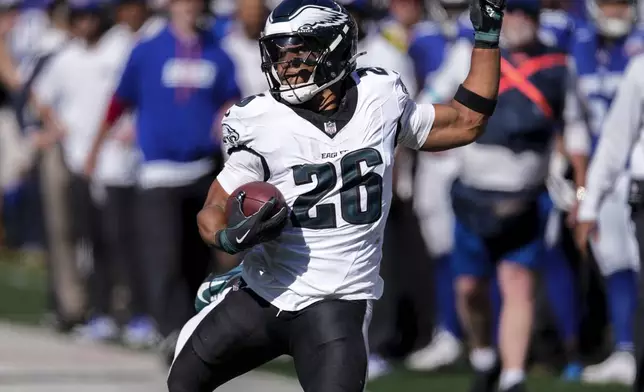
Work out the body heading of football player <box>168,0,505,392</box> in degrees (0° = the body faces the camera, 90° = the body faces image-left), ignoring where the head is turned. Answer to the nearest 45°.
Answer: approximately 0°

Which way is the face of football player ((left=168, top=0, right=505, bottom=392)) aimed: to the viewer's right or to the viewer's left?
to the viewer's left

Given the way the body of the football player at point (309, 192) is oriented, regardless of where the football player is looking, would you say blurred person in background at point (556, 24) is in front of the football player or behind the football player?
behind

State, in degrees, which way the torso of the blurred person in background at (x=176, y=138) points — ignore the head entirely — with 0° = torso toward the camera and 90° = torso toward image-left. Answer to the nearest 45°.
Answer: approximately 0°

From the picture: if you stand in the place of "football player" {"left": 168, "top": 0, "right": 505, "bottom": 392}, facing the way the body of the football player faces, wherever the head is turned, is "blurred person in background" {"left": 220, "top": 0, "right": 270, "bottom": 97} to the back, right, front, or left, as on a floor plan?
back

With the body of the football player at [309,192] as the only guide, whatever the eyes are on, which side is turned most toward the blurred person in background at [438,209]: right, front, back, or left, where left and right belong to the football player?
back

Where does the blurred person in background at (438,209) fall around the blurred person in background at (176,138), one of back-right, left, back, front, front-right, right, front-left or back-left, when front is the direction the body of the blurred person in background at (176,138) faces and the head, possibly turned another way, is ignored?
left

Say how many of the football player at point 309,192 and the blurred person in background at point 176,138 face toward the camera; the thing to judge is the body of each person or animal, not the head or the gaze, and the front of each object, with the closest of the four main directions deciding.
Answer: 2
